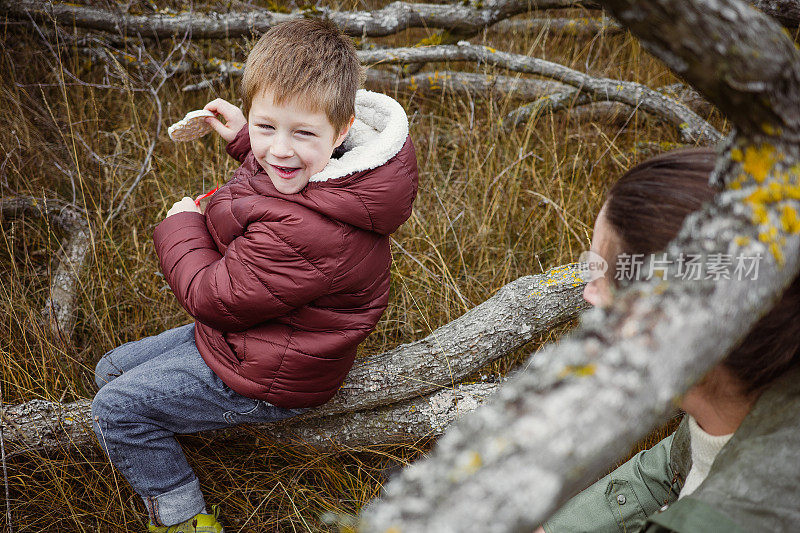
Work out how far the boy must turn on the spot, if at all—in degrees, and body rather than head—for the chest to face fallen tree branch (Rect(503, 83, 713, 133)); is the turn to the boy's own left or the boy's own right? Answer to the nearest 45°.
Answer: approximately 135° to the boy's own right

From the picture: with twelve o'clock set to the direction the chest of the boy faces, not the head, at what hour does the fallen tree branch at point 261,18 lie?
The fallen tree branch is roughly at 3 o'clock from the boy.

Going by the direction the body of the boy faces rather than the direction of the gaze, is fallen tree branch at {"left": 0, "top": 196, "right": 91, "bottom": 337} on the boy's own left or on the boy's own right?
on the boy's own right

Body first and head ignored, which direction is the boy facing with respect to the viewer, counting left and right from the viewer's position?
facing to the left of the viewer
